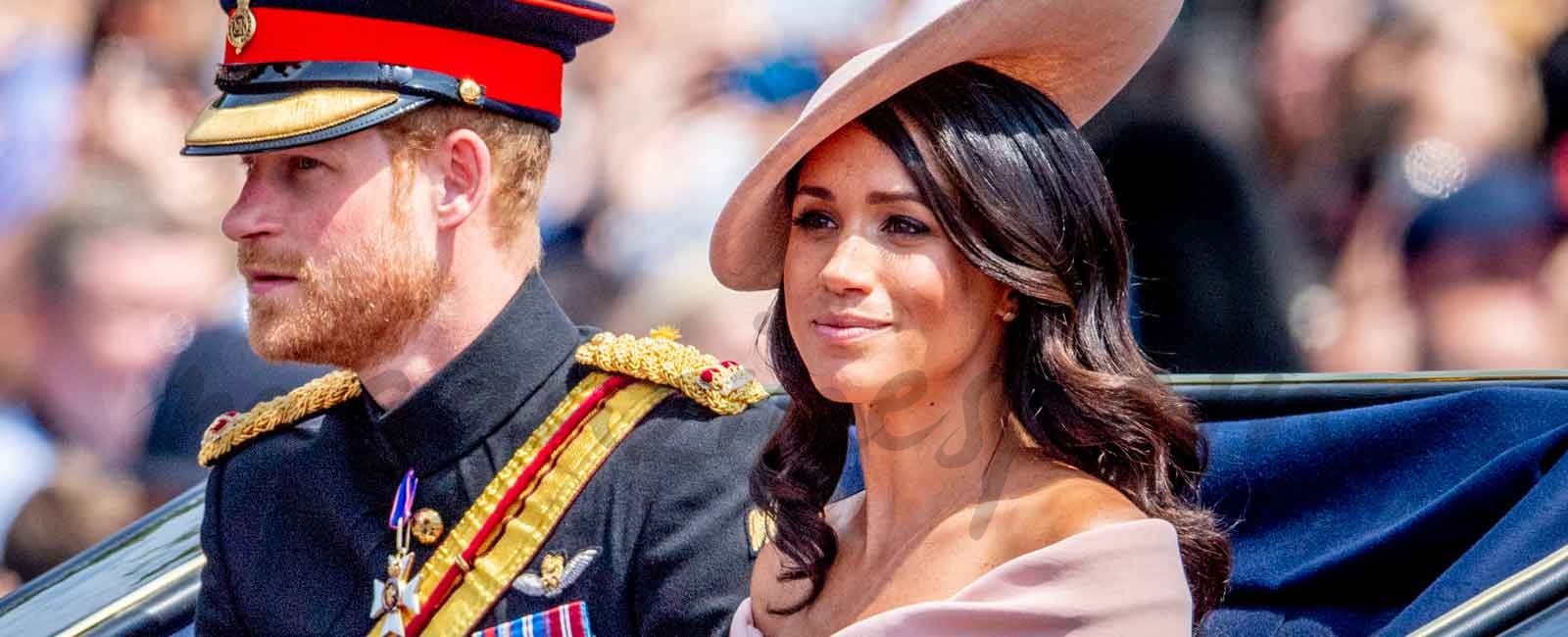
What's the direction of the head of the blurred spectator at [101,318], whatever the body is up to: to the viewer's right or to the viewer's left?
to the viewer's right

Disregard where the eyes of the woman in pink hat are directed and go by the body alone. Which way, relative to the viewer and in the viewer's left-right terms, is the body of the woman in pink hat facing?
facing the viewer and to the left of the viewer

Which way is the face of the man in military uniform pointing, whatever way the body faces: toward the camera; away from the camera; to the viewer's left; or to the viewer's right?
to the viewer's left

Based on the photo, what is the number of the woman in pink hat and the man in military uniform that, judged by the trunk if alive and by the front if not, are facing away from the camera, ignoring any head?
0

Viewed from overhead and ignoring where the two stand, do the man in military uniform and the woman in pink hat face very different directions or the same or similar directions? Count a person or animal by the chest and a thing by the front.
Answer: same or similar directions

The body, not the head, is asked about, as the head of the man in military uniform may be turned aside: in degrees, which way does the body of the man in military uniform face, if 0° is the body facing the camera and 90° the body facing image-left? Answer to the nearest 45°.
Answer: approximately 45°

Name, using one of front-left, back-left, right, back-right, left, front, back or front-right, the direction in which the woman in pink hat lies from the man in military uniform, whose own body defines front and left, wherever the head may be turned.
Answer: left

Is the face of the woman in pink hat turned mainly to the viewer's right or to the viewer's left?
to the viewer's left

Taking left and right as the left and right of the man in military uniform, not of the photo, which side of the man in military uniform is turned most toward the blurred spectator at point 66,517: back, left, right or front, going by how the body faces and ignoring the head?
right
